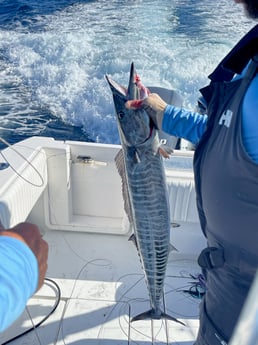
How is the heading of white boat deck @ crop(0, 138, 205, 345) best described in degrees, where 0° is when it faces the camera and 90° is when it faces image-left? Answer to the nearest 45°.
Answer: approximately 0°
